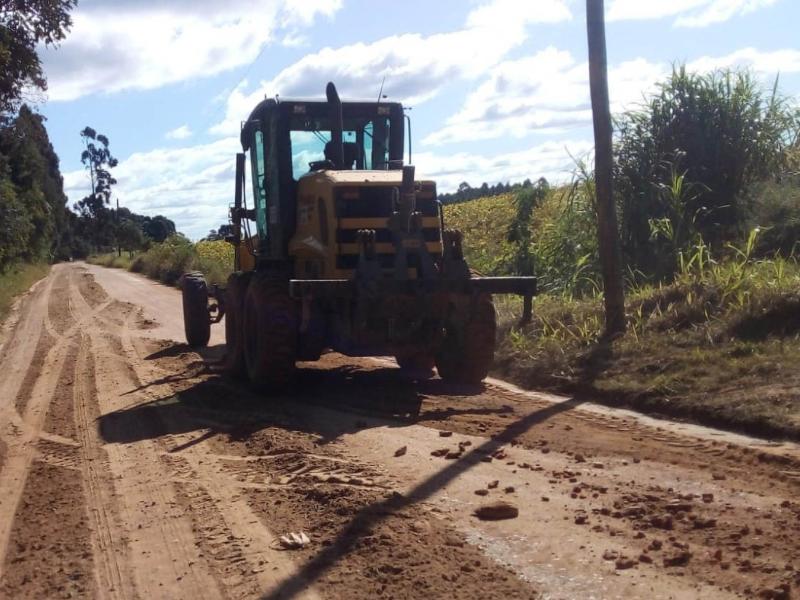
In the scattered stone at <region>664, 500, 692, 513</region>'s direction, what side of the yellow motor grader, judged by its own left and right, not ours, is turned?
back

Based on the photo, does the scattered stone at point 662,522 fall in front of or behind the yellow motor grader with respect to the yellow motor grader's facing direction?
behind

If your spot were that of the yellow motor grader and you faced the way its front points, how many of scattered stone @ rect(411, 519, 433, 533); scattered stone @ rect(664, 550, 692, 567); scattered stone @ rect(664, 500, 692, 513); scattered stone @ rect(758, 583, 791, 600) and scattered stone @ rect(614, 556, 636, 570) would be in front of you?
0

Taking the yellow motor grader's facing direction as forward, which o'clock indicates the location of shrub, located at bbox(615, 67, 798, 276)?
The shrub is roughly at 3 o'clock from the yellow motor grader.

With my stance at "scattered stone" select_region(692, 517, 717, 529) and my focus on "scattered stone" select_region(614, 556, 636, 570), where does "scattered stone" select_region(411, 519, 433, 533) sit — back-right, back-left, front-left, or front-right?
front-right

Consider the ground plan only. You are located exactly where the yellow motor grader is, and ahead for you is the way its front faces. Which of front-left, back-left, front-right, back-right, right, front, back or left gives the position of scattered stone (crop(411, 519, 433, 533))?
back-left

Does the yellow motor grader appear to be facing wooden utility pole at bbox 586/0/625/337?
no

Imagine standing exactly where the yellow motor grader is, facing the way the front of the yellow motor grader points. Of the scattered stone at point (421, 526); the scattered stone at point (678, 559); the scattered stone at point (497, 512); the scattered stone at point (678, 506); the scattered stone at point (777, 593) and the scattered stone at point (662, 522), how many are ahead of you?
0

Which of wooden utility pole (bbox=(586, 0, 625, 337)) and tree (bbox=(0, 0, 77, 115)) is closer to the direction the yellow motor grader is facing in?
the tree

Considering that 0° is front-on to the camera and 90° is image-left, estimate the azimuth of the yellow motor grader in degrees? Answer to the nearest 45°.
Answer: approximately 135°

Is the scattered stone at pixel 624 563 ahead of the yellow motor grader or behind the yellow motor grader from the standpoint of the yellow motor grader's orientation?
behind

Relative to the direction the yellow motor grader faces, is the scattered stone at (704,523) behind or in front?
behind

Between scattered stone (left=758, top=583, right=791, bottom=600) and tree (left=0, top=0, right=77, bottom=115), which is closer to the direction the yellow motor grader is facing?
the tree

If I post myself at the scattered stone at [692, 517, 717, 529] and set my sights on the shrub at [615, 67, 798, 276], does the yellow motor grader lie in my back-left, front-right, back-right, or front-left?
front-left

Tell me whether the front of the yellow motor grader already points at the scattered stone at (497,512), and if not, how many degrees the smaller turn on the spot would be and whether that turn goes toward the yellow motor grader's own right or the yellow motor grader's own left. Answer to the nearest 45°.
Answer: approximately 135° to the yellow motor grader's own left
